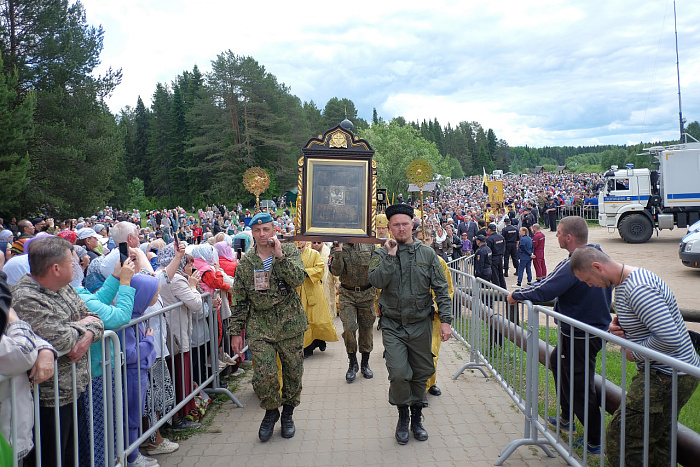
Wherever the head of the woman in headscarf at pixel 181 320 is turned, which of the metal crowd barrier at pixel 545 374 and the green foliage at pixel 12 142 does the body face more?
the metal crowd barrier

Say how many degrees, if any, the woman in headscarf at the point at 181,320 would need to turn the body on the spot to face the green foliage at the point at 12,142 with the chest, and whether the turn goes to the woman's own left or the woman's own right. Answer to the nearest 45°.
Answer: approximately 90° to the woman's own left

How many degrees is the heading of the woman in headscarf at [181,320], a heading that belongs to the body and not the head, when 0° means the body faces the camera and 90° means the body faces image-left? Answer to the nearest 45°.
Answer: approximately 270°

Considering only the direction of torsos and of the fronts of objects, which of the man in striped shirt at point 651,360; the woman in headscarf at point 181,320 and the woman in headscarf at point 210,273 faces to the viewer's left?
the man in striped shirt

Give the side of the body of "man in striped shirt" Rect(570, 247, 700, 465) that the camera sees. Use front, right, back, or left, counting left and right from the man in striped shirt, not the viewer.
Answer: left

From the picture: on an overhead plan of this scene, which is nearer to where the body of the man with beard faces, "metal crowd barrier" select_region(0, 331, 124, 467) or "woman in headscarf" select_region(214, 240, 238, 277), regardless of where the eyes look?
the metal crowd barrier

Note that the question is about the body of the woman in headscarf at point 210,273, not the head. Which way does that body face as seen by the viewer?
to the viewer's right
